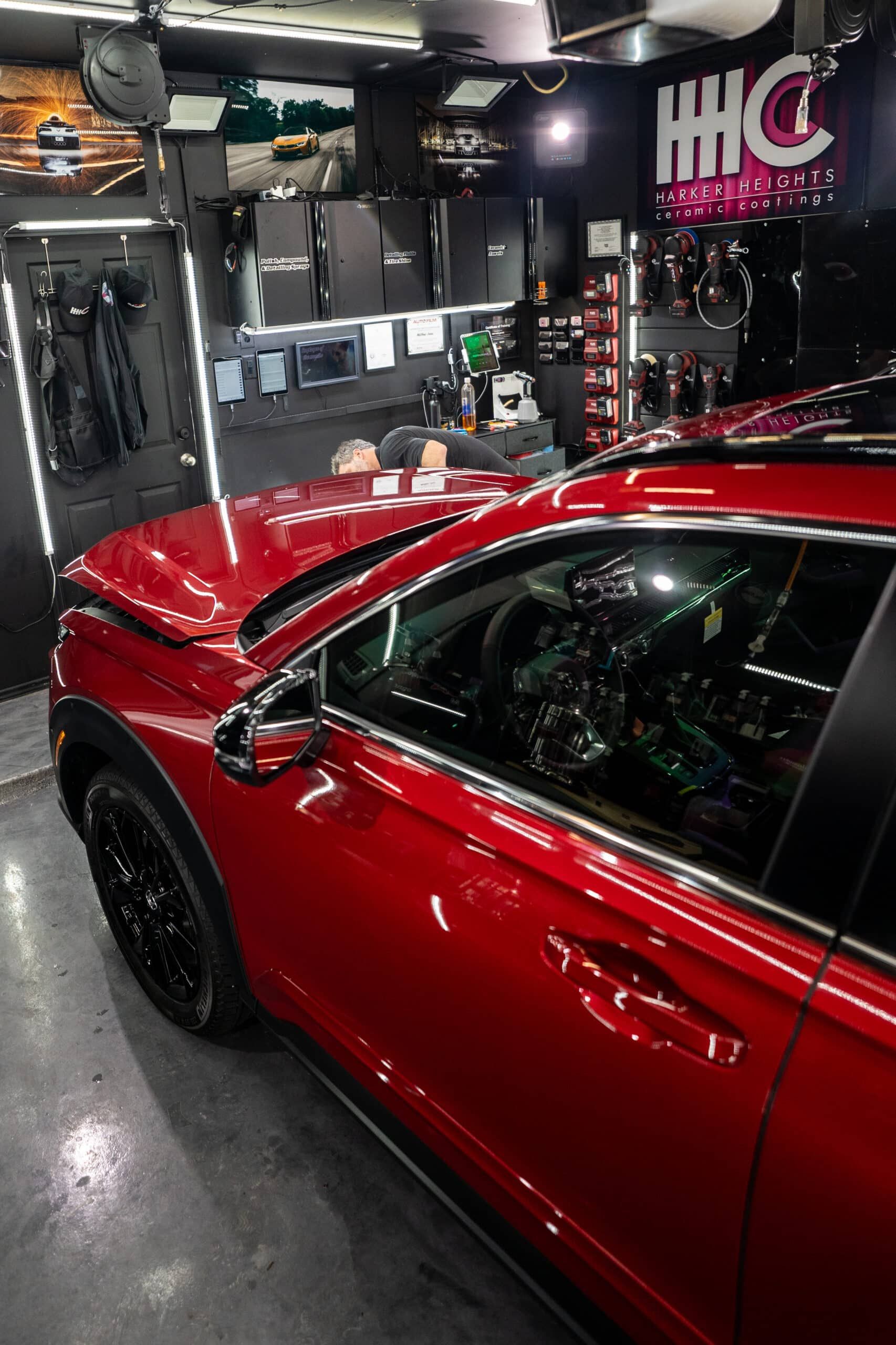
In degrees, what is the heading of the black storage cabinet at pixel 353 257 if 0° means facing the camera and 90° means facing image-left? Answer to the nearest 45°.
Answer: approximately 0°

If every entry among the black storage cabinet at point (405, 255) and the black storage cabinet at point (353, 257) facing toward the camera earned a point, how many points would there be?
2

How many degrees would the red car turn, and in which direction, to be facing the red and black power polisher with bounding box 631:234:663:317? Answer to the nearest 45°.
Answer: approximately 45° to its right

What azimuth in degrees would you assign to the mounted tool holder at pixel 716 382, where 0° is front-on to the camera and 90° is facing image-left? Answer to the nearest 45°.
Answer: approximately 45°

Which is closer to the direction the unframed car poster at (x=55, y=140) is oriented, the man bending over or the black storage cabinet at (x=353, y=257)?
the man bending over

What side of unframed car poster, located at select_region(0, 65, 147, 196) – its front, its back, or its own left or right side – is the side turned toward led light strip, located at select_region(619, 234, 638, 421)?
left

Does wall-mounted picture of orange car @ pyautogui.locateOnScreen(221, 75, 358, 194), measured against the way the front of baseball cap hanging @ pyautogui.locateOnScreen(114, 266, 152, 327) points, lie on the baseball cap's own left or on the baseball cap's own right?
on the baseball cap's own left

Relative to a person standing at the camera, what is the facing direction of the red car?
facing away from the viewer and to the left of the viewer

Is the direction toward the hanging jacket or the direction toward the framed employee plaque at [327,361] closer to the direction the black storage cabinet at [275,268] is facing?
the hanging jacket

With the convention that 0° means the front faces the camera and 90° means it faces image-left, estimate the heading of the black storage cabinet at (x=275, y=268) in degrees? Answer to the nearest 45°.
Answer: approximately 0°

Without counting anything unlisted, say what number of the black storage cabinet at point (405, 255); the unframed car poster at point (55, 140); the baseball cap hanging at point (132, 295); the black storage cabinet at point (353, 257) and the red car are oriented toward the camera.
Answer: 4

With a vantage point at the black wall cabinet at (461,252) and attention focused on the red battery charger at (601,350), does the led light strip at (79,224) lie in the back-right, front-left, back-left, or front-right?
back-right

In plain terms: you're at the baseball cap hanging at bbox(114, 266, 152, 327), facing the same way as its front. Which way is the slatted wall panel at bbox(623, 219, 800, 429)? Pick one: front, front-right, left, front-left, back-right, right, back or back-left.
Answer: left
